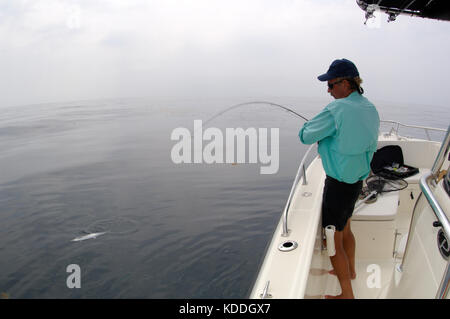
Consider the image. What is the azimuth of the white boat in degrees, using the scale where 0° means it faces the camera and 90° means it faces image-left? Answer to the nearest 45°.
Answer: approximately 180°

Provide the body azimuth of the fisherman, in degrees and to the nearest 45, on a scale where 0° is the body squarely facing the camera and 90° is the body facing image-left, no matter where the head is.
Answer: approximately 135°

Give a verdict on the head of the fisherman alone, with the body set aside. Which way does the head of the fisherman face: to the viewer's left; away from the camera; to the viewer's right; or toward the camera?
to the viewer's left
